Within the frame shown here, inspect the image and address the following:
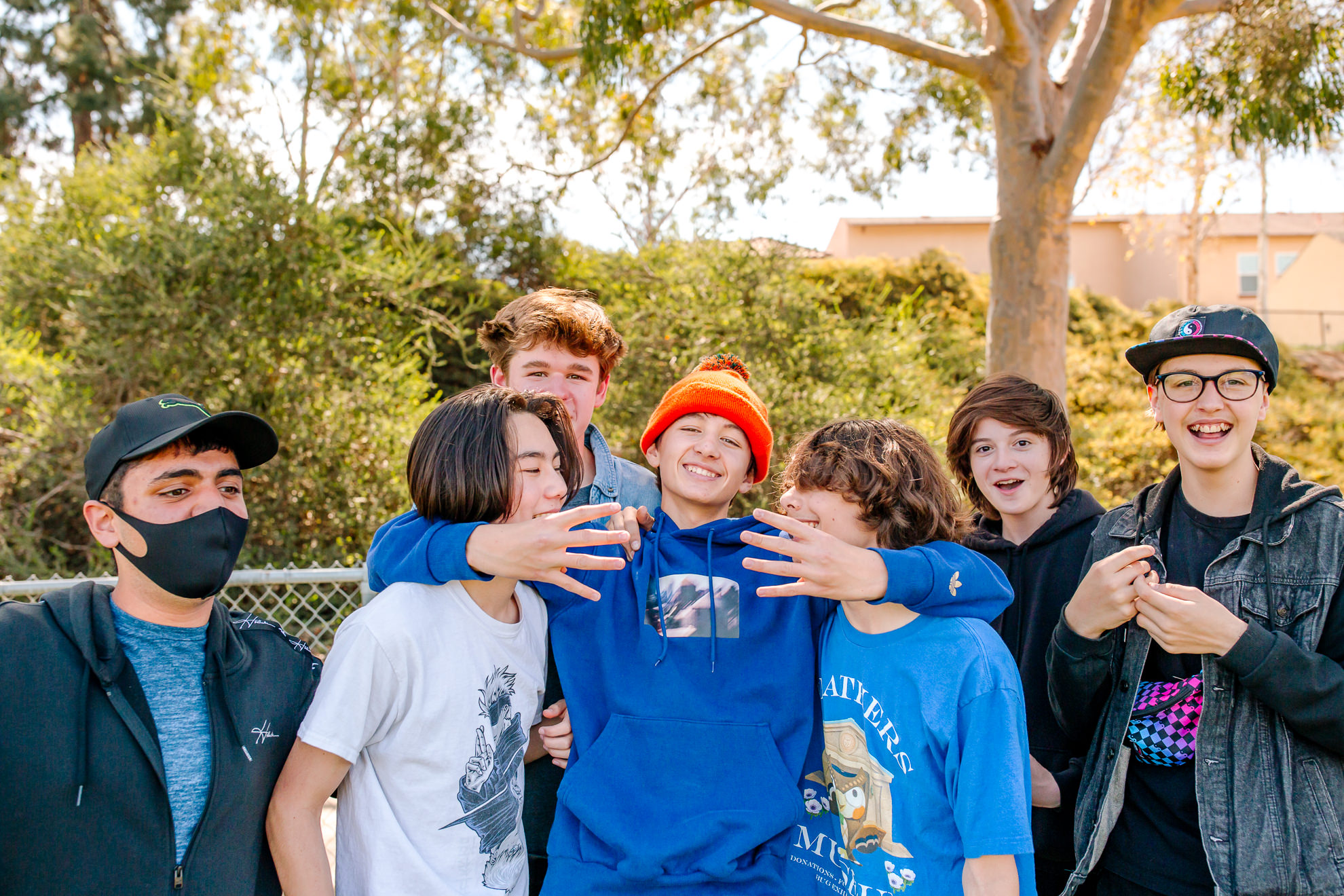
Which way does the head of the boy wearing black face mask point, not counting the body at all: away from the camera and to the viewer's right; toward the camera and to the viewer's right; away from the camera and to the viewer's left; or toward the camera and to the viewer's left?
toward the camera and to the viewer's right

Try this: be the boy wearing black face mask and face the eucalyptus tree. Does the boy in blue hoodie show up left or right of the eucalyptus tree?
right

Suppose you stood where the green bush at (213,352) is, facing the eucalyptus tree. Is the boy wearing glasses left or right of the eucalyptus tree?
right

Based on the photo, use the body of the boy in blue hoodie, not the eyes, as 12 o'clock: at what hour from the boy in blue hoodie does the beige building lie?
The beige building is roughly at 7 o'clock from the boy in blue hoodie.

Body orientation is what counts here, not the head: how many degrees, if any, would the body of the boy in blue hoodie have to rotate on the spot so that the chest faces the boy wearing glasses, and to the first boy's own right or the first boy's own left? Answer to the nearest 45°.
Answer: approximately 90° to the first boy's own left

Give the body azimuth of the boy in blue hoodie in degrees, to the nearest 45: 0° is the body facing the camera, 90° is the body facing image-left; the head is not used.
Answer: approximately 0°

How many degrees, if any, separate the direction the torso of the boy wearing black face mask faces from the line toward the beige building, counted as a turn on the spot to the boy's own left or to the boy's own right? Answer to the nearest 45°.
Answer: approximately 90° to the boy's own left

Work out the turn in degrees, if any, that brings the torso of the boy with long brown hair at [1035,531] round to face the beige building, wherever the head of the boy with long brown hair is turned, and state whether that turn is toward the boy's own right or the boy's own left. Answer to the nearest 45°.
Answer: approximately 135° to the boy's own right

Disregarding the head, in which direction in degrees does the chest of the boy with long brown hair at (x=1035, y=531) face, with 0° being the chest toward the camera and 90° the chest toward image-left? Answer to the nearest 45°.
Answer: approximately 45°
